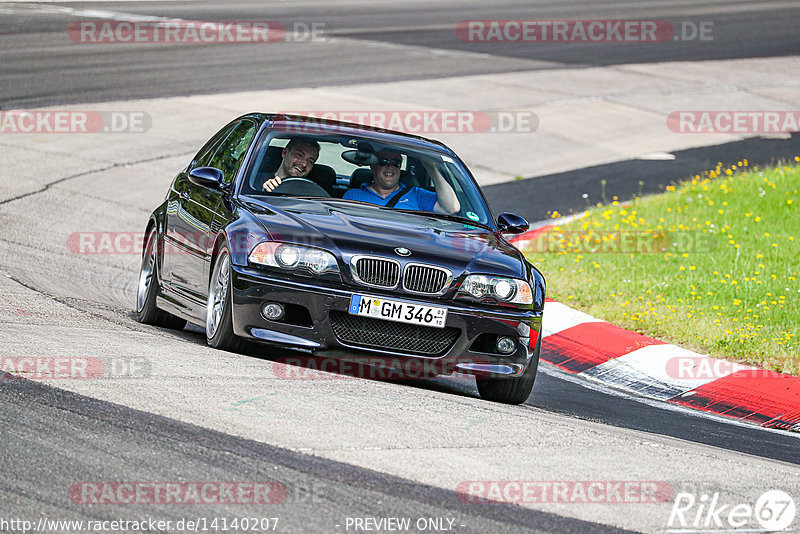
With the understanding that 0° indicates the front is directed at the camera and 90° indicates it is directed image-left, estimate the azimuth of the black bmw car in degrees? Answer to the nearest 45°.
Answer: approximately 315°
